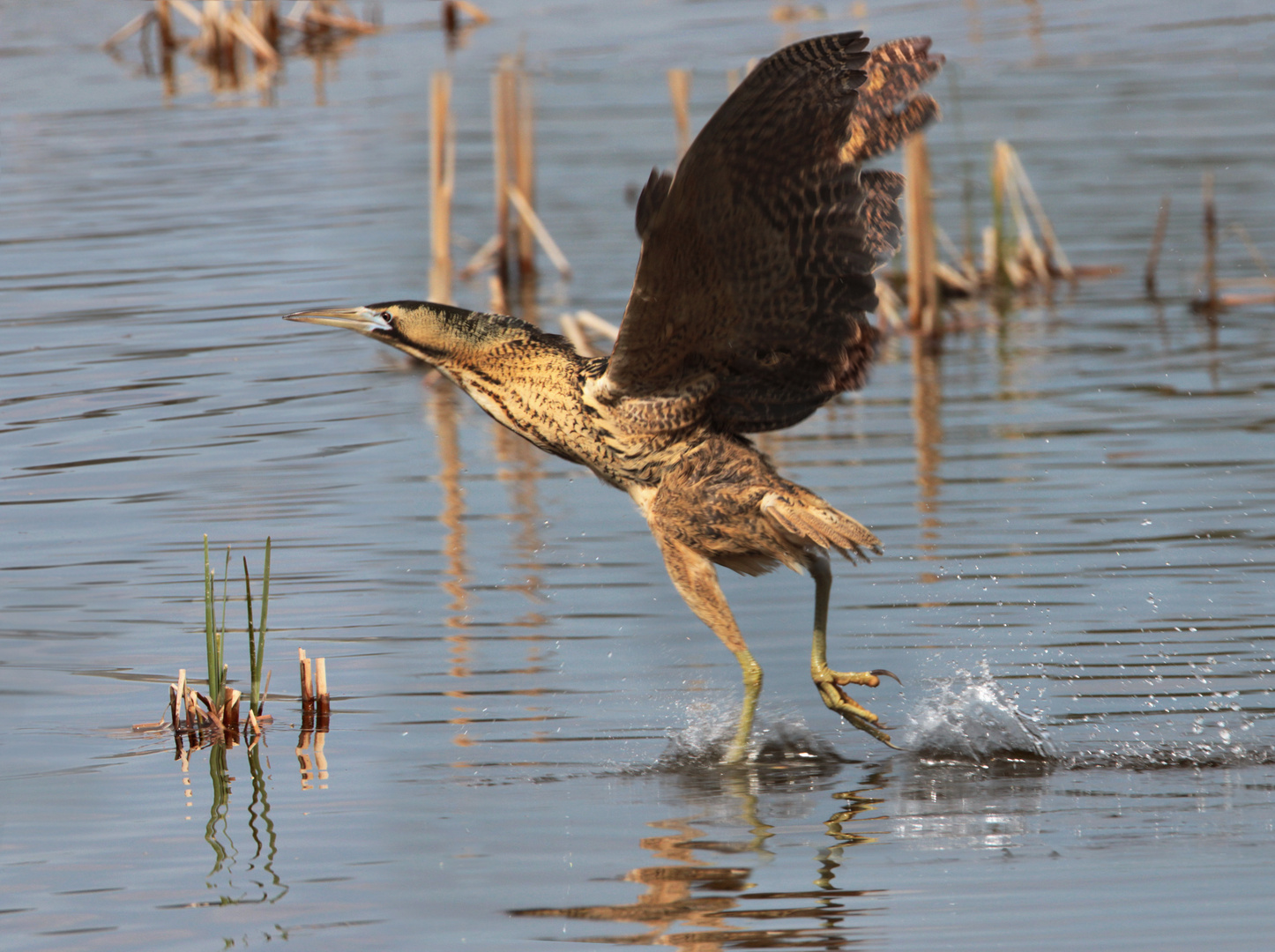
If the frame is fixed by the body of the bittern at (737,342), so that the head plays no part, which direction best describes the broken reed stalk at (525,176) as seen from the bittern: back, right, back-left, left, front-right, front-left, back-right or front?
right

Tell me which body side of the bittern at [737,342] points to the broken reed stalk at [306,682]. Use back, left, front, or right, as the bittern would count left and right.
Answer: front

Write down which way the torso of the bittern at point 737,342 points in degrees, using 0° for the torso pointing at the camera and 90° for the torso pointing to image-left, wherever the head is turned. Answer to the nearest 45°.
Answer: approximately 90°

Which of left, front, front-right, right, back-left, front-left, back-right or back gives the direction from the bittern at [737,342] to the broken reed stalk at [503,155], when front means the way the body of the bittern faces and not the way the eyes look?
right

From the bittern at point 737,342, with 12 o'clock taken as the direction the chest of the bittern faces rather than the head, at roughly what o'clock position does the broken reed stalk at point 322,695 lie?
The broken reed stalk is roughly at 12 o'clock from the bittern.

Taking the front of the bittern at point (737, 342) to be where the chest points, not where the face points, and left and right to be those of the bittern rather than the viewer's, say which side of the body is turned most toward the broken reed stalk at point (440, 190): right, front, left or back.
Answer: right

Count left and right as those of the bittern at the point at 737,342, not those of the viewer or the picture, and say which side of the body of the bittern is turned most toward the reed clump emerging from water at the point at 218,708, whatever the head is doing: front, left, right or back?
front
